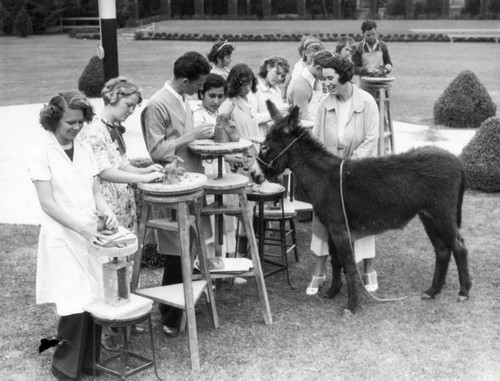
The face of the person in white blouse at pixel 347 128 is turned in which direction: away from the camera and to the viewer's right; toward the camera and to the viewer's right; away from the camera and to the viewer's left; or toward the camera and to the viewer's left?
toward the camera and to the viewer's left

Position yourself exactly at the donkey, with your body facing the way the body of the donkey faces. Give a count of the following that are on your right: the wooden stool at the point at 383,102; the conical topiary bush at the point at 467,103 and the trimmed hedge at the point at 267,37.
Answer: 3

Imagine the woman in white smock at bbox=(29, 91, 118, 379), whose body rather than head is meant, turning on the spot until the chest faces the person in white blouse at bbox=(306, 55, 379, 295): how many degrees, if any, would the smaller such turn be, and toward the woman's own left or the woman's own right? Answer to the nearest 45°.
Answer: approximately 90° to the woman's own left

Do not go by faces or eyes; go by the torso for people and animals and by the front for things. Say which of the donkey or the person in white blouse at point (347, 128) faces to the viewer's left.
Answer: the donkey

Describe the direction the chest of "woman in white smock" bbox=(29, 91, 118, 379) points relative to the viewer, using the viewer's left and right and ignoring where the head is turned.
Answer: facing the viewer and to the right of the viewer

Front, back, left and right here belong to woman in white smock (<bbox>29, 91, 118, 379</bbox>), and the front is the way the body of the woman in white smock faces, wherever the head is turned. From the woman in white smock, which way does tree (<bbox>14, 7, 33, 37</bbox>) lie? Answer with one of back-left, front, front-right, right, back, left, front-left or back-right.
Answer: back-left

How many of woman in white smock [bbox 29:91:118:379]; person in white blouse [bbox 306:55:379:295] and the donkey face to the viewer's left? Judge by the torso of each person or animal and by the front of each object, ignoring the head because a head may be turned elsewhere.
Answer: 1

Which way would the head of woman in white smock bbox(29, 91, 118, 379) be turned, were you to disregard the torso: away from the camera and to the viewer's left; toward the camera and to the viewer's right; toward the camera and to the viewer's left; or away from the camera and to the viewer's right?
toward the camera and to the viewer's right

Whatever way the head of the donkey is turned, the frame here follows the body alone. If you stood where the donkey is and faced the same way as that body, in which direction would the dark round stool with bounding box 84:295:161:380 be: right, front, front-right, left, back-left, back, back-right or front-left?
front-left

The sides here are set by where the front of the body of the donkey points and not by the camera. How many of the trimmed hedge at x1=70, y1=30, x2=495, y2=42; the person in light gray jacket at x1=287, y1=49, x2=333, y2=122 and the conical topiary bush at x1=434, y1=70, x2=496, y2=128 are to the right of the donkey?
3

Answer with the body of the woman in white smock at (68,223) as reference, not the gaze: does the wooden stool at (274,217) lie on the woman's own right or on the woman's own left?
on the woman's own left

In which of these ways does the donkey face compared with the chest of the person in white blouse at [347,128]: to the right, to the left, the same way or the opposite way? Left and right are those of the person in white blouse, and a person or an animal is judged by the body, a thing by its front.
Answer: to the right

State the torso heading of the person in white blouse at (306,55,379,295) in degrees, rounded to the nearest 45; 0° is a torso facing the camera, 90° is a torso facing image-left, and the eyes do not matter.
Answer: approximately 0°

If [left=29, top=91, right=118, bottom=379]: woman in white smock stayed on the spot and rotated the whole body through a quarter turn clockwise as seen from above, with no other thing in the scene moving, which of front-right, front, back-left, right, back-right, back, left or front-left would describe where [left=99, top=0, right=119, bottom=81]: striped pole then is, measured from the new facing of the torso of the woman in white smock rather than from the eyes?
back-right

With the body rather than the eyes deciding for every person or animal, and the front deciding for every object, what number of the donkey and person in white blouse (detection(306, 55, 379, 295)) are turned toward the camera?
1

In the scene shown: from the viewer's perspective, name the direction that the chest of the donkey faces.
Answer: to the viewer's left

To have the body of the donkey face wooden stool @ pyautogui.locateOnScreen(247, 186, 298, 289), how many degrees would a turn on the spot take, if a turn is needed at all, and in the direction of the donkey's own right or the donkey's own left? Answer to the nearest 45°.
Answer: approximately 45° to the donkey's own right
